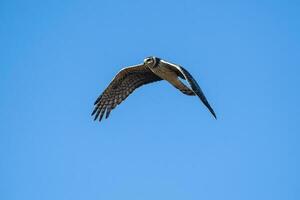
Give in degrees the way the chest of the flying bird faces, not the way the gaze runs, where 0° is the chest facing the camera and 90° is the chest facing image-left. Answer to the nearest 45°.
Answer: approximately 45°
